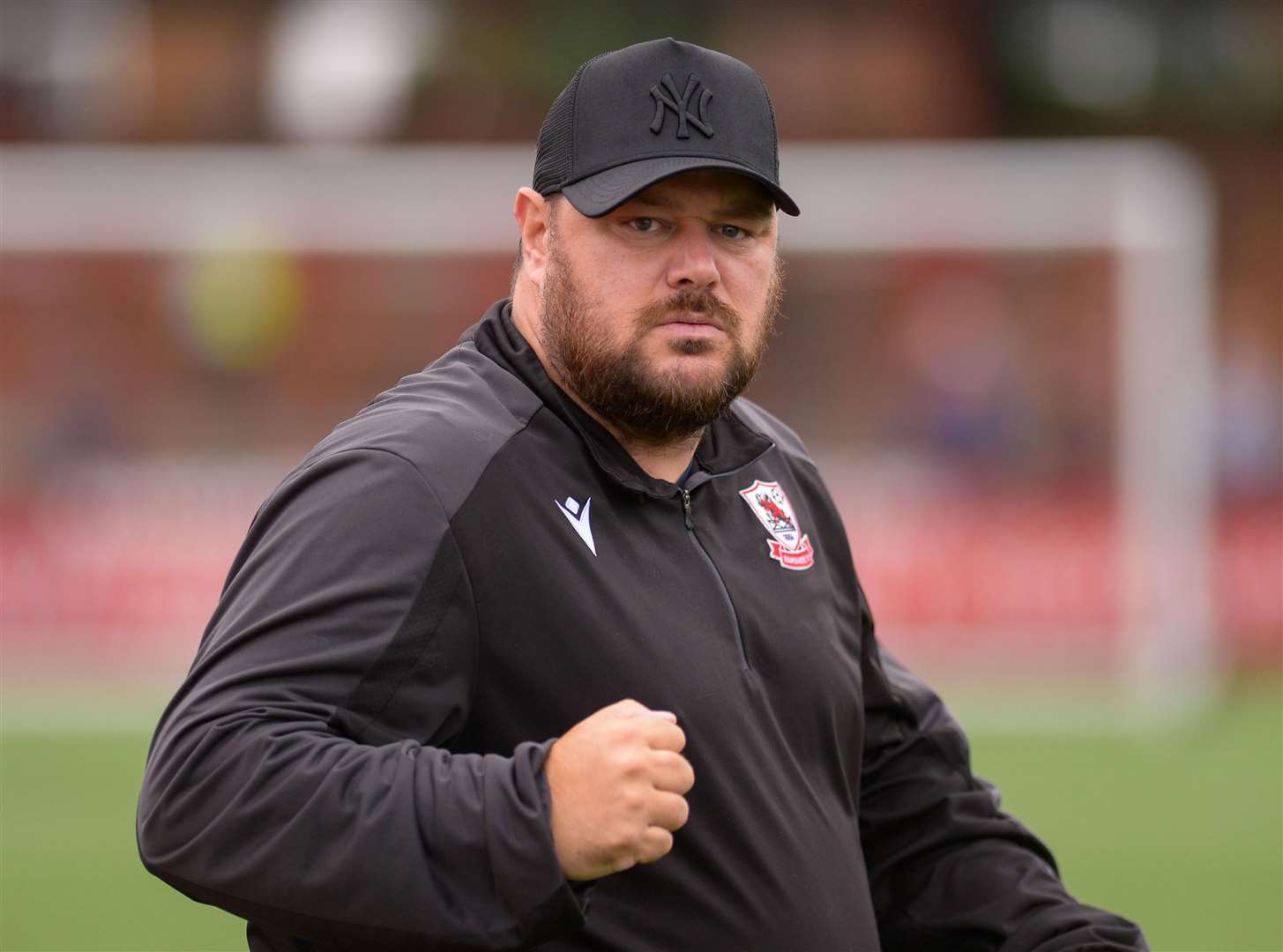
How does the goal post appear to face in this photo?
toward the camera

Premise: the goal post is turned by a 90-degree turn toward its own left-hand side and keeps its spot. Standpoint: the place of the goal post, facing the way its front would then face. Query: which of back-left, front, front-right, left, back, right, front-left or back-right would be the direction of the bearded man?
right

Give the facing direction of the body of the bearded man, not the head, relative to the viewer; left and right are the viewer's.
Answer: facing the viewer and to the right of the viewer
